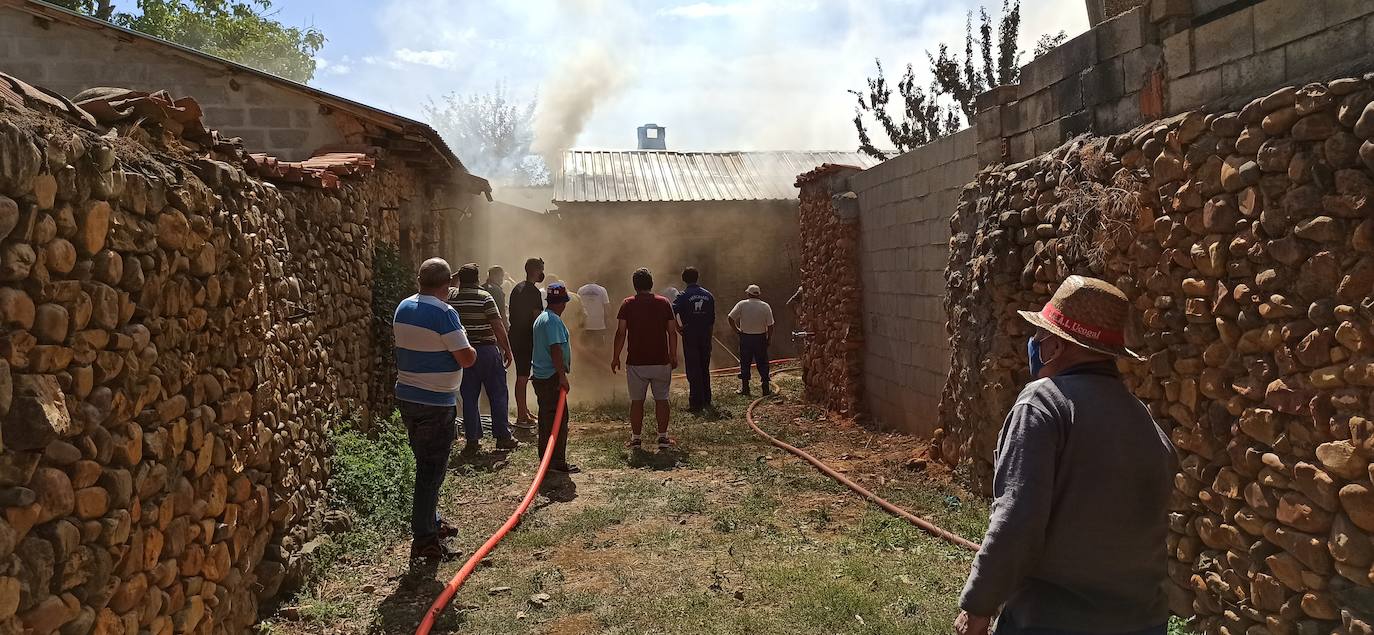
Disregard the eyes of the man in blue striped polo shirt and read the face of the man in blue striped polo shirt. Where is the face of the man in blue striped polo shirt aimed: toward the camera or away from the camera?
away from the camera

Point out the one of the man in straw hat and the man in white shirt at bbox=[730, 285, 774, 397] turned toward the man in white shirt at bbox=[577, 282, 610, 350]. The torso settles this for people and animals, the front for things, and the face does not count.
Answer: the man in straw hat

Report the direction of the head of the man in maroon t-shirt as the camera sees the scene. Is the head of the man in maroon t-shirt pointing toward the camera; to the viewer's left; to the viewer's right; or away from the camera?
away from the camera

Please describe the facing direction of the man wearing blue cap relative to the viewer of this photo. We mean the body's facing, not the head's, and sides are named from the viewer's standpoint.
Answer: facing away from the viewer and to the right of the viewer

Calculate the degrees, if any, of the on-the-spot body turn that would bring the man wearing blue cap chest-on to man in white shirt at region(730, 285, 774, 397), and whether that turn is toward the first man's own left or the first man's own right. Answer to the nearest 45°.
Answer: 0° — they already face them

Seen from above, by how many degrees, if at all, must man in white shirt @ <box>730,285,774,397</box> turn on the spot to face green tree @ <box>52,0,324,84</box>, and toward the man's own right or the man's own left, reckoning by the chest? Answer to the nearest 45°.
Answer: approximately 45° to the man's own left

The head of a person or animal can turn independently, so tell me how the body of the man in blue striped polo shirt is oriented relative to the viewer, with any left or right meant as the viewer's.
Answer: facing away from the viewer and to the right of the viewer

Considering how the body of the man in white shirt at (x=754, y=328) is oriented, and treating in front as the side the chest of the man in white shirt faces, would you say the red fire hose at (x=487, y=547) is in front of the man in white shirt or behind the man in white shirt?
behind

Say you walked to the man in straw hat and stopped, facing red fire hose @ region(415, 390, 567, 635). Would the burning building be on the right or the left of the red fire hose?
right

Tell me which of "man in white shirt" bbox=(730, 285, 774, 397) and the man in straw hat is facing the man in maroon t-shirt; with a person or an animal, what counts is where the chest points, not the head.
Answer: the man in straw hat

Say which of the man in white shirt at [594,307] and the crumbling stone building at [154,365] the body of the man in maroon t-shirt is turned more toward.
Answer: the man in white shirt

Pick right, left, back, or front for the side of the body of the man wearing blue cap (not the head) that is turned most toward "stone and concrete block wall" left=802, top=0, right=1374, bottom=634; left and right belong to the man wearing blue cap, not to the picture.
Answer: right

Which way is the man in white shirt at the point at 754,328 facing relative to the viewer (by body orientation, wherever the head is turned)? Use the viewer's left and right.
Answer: facing away from the viewer

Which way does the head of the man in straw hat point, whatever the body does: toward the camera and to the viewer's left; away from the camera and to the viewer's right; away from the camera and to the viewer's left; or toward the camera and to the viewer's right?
away from the camera and to the viewer's left

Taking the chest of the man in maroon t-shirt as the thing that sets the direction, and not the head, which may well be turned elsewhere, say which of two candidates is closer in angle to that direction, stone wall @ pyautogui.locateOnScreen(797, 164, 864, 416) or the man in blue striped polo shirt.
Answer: the stone wall

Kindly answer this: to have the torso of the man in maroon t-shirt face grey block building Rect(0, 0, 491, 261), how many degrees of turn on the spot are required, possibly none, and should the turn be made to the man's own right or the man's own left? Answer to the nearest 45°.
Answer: approximately 90° to the man's own left

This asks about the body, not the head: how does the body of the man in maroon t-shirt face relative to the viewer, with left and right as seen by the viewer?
facing away from the viewer

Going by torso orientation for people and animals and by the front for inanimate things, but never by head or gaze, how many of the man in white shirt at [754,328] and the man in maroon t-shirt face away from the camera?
2

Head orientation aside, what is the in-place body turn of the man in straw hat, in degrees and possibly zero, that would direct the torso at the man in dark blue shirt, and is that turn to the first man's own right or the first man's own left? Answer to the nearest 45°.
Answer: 0° — they already face them
